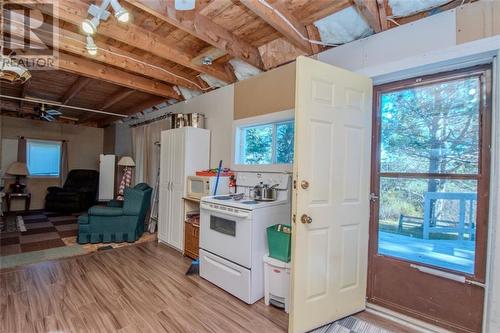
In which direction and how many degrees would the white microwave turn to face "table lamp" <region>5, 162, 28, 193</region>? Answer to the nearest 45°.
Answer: approximately 90° to its right

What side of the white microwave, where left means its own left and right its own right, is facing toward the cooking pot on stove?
left

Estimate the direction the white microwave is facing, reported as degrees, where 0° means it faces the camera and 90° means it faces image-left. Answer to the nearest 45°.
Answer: approximately 45°

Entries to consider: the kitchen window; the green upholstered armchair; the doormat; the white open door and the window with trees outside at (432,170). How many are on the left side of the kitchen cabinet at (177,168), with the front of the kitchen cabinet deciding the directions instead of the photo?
4

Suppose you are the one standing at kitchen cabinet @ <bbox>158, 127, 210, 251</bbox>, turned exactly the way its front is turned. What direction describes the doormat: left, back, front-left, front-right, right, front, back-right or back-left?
left

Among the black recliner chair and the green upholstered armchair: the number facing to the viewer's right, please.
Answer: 0

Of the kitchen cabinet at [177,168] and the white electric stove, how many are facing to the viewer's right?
0

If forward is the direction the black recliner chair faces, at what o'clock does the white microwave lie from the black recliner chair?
The white microwave is roughly at 10 o'clock from the black recliner chair.

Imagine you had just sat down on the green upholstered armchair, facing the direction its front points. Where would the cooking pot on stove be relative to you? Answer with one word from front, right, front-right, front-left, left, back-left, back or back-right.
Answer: back-left

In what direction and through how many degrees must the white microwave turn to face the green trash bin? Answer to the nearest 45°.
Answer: approximately 90° to its left

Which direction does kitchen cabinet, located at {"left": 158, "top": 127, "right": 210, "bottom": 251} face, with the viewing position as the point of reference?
facing the viewer and to the left of the viewer

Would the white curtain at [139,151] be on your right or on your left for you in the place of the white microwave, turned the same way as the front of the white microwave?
on your right
